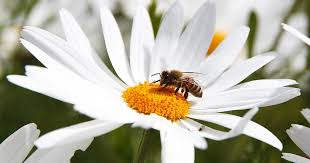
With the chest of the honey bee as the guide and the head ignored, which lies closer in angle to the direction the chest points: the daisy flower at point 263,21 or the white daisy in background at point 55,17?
the white daisy in background

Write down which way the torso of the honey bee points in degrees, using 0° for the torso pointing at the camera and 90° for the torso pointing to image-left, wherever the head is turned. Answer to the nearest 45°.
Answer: approximately 90°

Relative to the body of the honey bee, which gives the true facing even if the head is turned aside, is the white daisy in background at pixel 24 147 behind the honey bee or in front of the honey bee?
in front

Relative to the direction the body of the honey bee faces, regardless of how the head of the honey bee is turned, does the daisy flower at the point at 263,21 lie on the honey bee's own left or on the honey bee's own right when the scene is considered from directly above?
on the honey bee's own right

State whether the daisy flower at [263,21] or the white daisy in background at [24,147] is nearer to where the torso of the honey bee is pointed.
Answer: the white daisy in background
